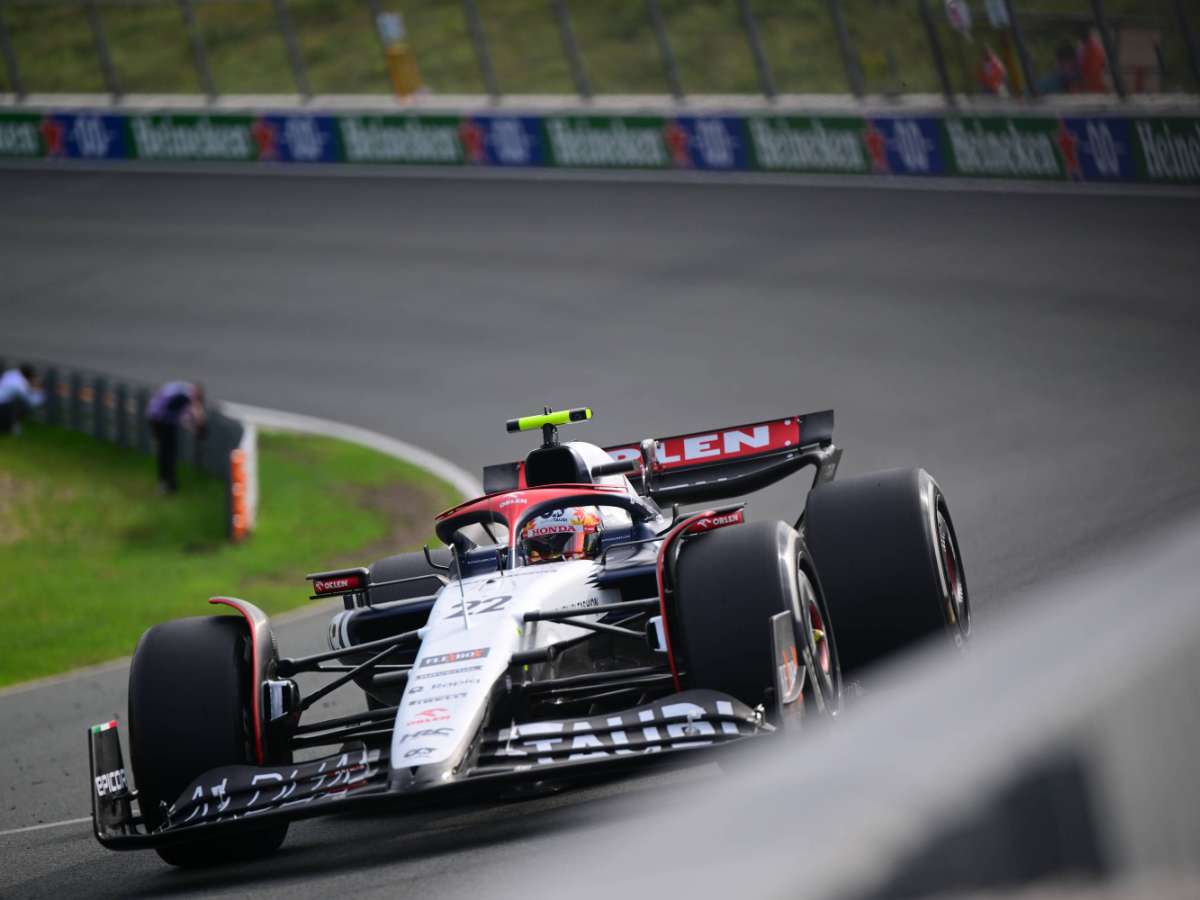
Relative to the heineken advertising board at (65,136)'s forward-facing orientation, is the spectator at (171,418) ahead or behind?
ahead

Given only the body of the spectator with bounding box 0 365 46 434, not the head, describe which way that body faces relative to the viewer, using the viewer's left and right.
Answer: facing to the right of the viewer

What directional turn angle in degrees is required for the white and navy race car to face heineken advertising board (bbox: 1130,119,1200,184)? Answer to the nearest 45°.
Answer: approximately 180°

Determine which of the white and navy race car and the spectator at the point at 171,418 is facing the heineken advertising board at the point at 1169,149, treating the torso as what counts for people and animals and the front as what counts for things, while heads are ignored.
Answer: the spectator

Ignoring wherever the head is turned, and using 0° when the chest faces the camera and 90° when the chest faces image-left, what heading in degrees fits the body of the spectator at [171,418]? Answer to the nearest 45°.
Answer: approximately 270°

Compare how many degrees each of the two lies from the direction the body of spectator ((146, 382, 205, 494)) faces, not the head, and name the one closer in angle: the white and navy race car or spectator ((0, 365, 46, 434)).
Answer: the white and navy race car

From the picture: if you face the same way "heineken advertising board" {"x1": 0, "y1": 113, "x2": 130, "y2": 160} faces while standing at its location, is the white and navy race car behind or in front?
in front

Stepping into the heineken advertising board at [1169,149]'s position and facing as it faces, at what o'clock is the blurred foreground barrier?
The blurred foreground barrier is roughly at 12 o'clock from the heineken advertising board.

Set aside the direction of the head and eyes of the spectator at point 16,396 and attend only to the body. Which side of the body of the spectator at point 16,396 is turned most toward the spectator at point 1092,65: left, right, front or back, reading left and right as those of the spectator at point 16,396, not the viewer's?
front

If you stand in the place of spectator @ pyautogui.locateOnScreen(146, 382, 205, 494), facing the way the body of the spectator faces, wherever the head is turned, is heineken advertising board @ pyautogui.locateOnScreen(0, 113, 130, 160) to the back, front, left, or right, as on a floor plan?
left

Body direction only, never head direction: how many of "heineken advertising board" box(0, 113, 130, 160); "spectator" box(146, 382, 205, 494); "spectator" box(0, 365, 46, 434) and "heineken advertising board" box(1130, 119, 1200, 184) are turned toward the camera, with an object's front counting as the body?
2

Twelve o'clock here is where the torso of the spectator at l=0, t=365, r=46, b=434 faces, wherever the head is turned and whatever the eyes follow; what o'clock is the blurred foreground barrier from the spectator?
The blurred foreground barrier is roughly at 3 o'clock from the spectator.
